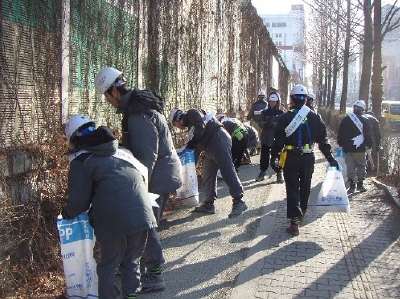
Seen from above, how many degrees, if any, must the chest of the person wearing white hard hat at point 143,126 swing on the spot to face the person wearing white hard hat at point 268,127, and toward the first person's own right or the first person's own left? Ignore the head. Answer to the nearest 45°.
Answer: approximately 135° to the first person's own right

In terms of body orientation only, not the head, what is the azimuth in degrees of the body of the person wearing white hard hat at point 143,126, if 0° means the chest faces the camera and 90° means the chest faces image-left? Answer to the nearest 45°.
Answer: approximately 90°

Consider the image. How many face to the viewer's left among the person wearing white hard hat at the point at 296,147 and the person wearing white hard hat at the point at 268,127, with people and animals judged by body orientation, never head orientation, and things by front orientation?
0

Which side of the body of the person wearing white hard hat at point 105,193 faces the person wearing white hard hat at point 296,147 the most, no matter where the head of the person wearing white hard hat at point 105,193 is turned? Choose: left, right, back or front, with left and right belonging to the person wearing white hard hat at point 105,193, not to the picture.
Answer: right

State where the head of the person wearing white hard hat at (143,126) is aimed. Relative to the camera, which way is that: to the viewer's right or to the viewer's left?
to the viewer's left

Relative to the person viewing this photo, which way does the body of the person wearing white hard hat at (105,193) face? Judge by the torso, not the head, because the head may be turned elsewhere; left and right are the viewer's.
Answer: facing away from the viewer and to the left of the viewer

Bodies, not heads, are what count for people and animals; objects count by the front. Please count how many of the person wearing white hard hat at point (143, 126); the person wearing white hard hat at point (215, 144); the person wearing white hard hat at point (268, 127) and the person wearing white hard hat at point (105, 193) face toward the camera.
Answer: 1

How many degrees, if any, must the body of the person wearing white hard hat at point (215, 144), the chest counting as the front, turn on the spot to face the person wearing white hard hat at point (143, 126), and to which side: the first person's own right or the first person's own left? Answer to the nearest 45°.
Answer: approximately 90° to the first person's own left

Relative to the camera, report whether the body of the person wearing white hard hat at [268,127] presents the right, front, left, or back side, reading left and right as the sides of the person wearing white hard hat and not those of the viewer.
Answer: front

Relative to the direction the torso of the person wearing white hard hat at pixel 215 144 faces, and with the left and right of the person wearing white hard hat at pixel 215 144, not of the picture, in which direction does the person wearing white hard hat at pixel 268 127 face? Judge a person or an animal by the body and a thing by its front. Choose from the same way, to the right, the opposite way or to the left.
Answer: to the left
